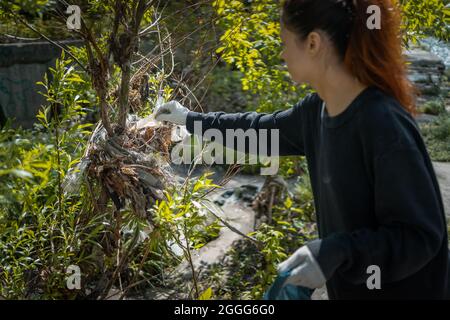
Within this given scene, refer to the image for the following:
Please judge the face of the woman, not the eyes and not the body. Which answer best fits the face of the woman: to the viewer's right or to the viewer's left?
to the viewer's left

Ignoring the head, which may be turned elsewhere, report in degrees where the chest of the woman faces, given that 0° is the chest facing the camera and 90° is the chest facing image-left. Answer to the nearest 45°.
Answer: approximately 45°
